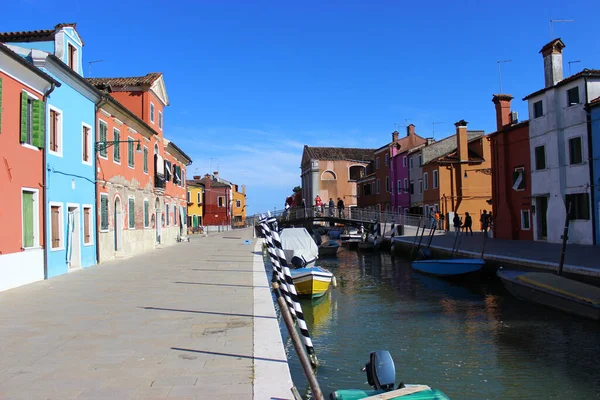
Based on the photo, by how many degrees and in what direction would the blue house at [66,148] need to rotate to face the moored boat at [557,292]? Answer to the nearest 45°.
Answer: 0° — it already faces it

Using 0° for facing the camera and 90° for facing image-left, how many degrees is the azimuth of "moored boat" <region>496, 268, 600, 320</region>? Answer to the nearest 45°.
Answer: approximately 135°

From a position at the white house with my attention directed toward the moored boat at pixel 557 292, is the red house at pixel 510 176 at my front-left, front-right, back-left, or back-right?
back-right

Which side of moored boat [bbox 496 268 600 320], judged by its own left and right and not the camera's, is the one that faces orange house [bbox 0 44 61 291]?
left

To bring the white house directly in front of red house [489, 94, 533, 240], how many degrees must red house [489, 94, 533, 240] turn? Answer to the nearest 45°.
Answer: approximately 90° to its left

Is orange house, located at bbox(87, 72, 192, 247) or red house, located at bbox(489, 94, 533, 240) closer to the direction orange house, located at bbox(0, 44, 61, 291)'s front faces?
the red house

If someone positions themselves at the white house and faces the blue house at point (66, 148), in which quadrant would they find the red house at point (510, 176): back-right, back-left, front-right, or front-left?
back-right

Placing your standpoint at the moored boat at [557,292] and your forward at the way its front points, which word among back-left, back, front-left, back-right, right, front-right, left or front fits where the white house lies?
front-right

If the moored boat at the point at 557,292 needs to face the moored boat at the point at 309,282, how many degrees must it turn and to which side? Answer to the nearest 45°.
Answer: approximately 45° to its left

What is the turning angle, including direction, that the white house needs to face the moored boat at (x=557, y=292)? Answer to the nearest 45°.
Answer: approximately 45° to its left

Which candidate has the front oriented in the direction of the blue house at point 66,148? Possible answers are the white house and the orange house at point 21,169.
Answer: the white house

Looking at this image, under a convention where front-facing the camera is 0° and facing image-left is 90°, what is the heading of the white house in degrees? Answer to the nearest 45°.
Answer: approximately 45°

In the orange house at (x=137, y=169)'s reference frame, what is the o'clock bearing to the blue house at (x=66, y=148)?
The blue house is roughly at 2 o'clock from the orange house.

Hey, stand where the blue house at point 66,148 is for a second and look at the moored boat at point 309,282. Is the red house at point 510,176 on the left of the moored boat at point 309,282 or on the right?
left
